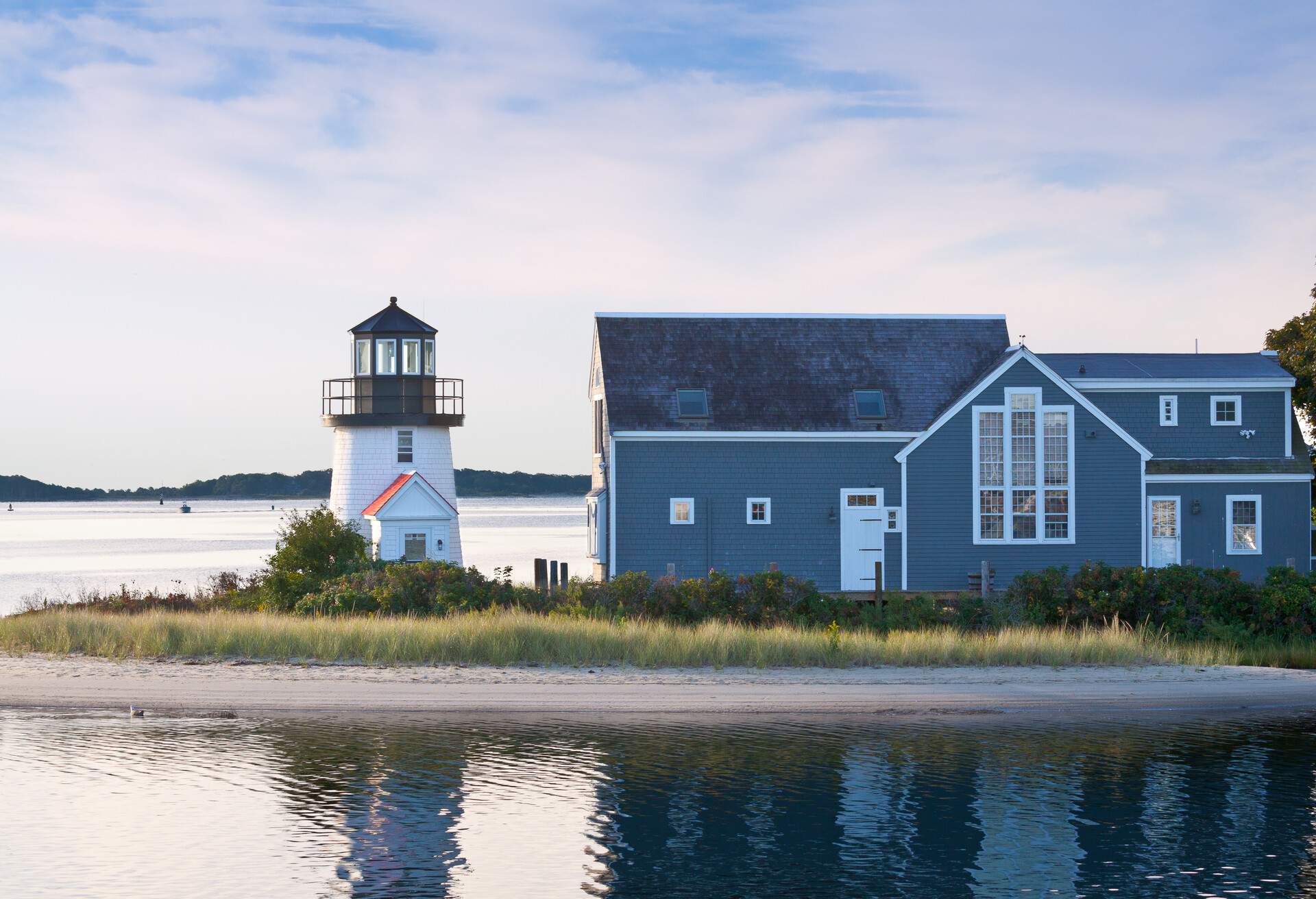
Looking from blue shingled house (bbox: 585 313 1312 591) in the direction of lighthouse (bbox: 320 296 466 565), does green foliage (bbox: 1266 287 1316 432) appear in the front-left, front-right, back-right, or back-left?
back-right

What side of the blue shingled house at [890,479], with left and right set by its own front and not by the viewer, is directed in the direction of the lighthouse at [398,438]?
right

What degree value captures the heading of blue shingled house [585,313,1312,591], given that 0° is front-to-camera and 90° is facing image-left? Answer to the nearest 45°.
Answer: approximately 0°

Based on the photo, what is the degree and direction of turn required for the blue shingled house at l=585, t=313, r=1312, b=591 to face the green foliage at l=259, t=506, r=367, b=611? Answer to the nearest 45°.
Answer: approximately 90° to its right

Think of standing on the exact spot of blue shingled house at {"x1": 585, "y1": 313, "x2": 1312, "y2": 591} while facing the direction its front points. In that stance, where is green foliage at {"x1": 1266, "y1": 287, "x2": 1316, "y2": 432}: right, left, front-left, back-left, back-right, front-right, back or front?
back-left
